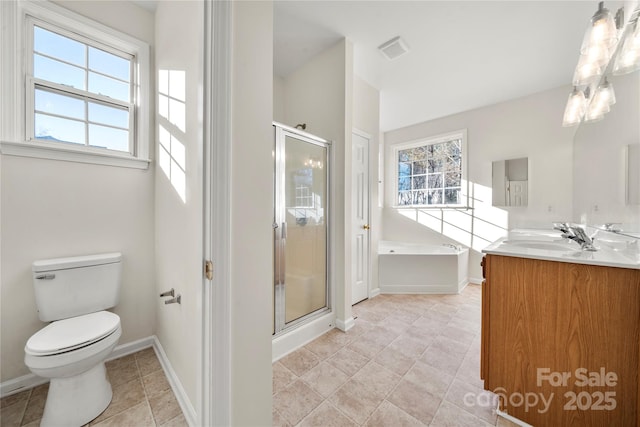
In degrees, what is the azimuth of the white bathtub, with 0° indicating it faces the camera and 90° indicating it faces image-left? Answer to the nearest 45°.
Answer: approximately 0°

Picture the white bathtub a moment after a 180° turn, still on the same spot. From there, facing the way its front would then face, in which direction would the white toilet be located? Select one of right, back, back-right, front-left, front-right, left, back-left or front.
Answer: back-left

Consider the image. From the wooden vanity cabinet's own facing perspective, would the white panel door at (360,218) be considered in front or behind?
in front

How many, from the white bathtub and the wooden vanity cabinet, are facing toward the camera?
1

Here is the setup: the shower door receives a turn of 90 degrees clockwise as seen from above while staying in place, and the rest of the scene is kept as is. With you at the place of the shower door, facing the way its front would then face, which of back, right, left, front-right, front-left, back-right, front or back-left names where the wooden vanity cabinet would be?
left

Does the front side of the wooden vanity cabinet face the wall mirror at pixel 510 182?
no

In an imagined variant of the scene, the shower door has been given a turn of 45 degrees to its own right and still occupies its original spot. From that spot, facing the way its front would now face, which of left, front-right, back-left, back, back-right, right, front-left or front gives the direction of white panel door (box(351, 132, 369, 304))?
back-left

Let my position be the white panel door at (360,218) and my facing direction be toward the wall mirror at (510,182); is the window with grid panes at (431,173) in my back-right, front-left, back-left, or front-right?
front-left

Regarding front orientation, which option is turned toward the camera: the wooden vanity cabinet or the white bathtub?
the white bathtub

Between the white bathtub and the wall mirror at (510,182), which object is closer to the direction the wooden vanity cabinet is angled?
the white bathtub

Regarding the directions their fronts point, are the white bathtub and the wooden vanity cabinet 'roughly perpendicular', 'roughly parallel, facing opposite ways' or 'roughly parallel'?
roughly perpendicular

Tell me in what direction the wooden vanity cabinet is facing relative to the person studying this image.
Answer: facing to the left of the viewer

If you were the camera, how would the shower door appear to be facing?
facing the viewer and to the right of the viewer

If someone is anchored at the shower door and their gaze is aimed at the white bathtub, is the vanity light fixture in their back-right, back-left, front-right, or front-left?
front-right
